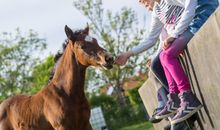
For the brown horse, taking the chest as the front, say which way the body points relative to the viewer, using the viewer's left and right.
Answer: facing the viewer and to the right of the viewer
